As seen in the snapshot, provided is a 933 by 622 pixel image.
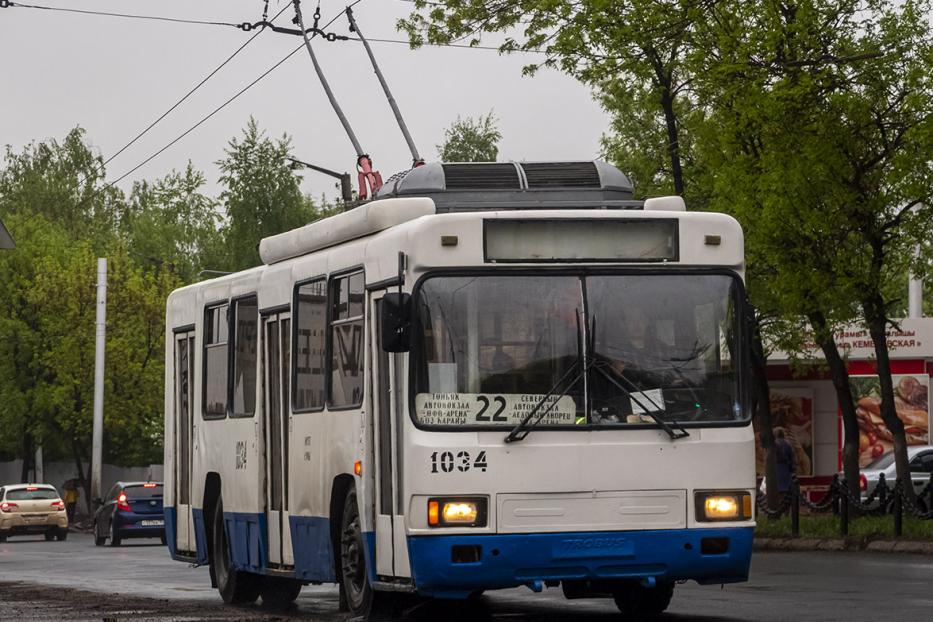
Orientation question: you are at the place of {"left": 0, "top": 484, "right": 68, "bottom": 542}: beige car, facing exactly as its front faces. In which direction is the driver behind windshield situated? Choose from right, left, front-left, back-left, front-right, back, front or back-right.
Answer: back

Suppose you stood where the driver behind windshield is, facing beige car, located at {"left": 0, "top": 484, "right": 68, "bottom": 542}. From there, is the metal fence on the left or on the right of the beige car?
right

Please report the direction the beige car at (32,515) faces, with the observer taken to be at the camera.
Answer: facing away from the viewer

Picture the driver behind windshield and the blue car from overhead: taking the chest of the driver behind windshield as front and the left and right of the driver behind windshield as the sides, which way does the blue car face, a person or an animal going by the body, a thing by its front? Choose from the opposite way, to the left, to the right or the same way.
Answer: the opposite way

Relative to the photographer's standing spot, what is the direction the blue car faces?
facing away from the viewer

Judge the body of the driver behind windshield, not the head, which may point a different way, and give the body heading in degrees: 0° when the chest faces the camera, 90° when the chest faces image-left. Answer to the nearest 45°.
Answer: approximately 0°

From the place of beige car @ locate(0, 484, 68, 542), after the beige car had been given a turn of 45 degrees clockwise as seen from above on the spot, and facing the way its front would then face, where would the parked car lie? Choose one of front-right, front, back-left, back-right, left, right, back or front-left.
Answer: right

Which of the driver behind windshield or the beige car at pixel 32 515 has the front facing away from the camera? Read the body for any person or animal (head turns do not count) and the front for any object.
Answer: the beige car

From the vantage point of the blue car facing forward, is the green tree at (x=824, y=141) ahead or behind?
behind

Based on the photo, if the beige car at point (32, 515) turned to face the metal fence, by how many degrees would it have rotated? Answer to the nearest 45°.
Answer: approximately 135° to its right
